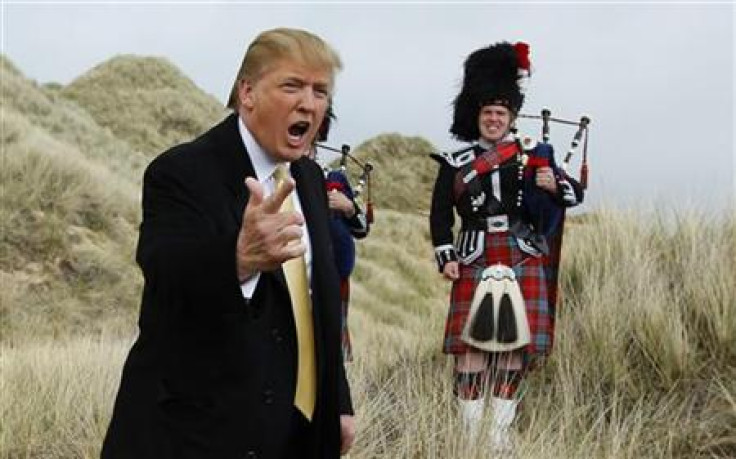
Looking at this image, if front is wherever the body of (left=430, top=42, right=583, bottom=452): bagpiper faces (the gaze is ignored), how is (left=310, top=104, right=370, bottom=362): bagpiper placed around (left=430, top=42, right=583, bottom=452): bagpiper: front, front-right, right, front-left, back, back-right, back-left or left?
back-right

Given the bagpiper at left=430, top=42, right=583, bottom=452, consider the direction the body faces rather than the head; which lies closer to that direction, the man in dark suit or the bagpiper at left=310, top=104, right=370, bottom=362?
the man in dark suit

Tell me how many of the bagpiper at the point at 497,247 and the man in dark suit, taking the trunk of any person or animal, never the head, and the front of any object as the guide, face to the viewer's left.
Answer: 0

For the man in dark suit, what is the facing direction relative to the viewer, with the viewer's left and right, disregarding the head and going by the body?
facing the viewer and to the right of the viewer

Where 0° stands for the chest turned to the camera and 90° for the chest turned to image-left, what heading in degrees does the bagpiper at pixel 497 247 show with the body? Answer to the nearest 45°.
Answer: approximately 0°

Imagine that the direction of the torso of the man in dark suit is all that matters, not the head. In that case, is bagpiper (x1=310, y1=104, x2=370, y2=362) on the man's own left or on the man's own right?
on the man's own left

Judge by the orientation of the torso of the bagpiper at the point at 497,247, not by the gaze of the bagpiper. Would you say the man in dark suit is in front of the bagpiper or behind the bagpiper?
in front
